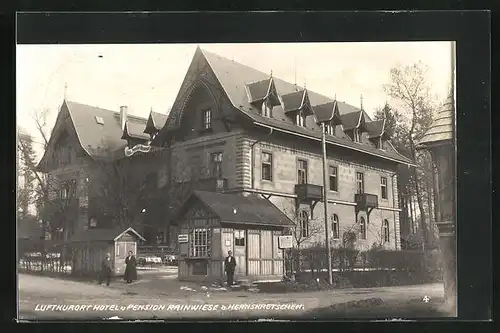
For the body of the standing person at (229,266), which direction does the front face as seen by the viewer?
toward the camera

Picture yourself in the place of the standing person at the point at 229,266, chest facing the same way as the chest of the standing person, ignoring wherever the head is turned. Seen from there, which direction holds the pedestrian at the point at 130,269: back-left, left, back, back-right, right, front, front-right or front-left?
right
